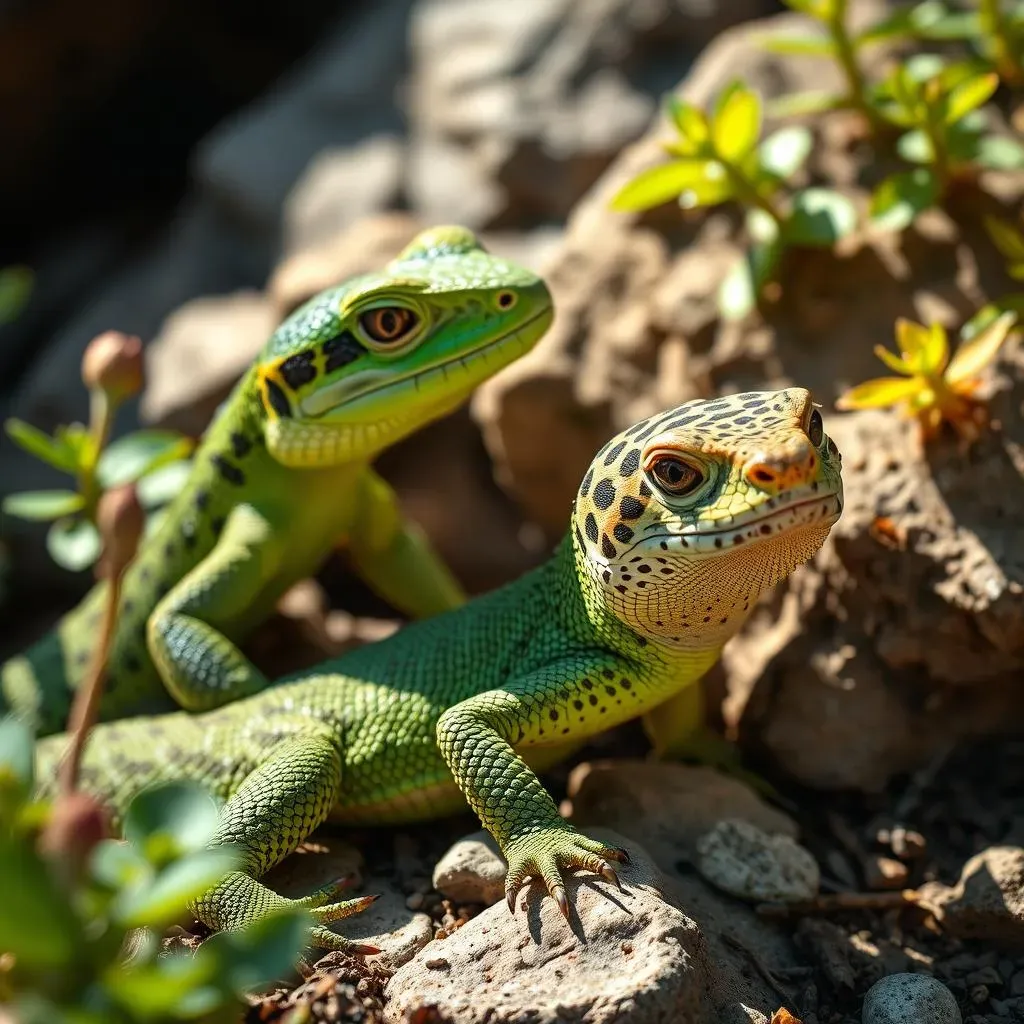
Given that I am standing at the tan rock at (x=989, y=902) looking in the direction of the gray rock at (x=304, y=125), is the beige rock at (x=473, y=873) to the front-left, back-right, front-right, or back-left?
front-left

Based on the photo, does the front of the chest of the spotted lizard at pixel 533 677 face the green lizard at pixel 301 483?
no

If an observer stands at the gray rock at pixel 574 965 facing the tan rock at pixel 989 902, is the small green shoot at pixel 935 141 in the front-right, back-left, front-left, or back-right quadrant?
front-left

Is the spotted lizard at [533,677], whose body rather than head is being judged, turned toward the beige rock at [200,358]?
no

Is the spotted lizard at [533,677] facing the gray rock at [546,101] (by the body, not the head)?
no
